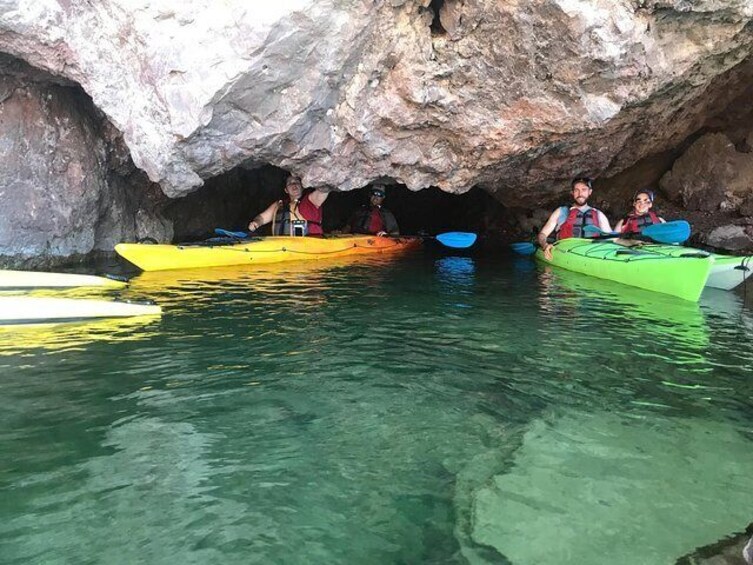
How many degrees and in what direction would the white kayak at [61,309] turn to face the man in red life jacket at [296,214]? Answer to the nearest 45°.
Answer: approximately 45° to its left

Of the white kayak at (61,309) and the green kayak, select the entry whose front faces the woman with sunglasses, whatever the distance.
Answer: the white kayak

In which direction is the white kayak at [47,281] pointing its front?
to the viewer's right

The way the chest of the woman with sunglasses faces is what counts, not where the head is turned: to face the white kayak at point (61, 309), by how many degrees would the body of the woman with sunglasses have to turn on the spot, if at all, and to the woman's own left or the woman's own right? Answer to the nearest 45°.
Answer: approximately 45° to the woman's own right

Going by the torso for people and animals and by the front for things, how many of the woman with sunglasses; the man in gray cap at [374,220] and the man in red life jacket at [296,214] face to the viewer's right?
0

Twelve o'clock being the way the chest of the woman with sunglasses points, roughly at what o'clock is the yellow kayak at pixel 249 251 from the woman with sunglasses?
The yellow kayak is roughly at 2 o'clock from the woman with sunglasses.

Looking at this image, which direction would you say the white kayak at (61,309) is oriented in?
to the viewer's right

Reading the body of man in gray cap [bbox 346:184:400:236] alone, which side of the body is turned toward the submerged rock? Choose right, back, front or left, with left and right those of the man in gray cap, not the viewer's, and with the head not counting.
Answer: front

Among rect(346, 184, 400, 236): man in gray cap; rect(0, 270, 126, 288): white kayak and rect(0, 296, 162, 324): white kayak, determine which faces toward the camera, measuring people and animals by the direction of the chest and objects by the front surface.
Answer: the man in gray cap

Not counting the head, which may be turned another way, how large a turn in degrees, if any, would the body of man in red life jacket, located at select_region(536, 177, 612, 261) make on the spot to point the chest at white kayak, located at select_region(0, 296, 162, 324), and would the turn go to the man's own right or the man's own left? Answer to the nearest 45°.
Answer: approximately 45° to the man's own right

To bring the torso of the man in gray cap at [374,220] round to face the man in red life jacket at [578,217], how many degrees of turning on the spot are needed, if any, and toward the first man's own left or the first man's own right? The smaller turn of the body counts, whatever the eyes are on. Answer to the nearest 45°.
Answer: approximately 45° to the first man's own left

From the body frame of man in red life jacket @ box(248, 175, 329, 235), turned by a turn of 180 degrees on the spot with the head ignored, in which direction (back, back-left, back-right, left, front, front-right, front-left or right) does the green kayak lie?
back-right

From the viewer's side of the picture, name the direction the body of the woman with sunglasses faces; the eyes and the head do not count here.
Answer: toward the camera

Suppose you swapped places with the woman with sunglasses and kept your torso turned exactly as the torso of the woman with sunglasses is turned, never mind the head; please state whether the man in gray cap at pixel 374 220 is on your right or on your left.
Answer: on your right

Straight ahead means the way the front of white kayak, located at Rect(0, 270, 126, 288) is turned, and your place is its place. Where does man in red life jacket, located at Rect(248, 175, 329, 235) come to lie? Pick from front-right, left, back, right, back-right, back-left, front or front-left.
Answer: front-left
